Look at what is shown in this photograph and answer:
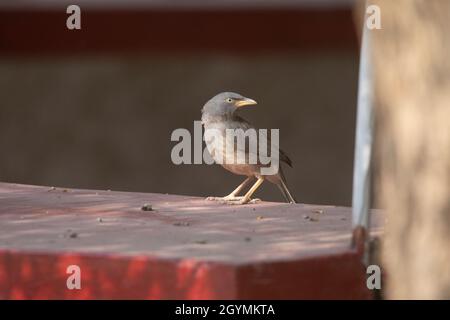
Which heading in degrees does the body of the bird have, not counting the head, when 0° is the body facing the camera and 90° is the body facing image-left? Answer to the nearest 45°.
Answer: approximately 90°
